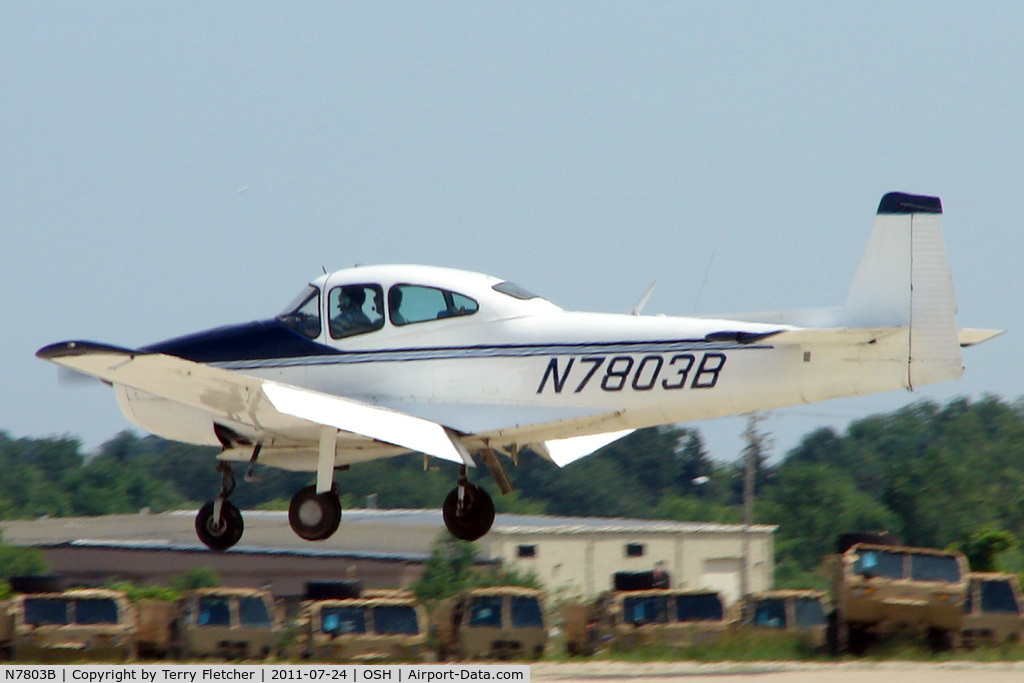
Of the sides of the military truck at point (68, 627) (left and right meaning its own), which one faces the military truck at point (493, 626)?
left

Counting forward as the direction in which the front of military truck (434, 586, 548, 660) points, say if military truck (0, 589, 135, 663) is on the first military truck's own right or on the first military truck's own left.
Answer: on the first military truck's own right

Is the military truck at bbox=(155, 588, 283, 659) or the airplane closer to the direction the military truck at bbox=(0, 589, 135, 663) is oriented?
the airplane

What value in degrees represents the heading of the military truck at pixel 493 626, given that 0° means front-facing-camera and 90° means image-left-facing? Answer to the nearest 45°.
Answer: approximately 315°

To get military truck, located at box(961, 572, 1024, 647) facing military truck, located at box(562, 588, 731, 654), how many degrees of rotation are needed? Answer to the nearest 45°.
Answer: approximately 135° to its right

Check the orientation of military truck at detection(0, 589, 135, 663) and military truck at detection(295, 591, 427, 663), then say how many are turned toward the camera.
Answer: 2

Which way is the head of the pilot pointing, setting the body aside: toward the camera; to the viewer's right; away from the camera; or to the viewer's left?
to the viewer's left

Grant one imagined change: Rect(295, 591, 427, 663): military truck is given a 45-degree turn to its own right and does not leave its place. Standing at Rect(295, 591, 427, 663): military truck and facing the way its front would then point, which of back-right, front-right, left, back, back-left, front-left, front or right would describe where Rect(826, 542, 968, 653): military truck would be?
back-left

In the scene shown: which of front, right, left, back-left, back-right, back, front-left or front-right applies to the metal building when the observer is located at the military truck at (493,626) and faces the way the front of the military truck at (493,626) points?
back-left

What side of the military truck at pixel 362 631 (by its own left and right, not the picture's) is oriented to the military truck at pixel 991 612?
left

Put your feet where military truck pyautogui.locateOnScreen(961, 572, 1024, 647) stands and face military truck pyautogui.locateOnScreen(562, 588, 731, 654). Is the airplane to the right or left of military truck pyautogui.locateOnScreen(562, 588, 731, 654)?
left

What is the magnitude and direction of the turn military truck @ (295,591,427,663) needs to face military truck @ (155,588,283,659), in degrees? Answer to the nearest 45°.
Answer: approximately 90° to its right

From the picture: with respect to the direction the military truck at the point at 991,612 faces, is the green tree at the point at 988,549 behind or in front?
behind
